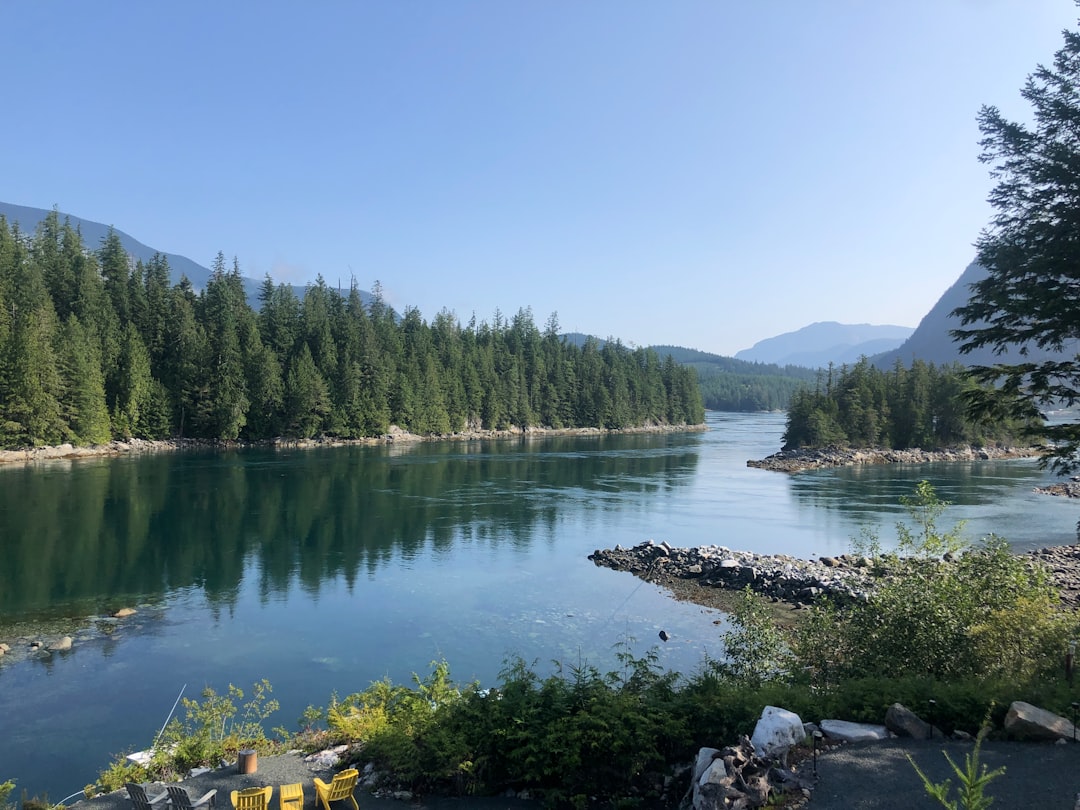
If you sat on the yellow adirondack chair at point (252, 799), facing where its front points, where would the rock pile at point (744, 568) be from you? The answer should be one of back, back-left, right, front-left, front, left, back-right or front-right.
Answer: front-right

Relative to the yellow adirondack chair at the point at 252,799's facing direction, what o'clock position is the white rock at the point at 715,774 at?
The white rock is roughly at 4 o'clock from the yellow adirondack chair.

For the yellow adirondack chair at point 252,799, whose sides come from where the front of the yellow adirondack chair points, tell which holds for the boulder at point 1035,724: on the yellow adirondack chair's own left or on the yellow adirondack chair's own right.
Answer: on the yellow adirondack chair's own right

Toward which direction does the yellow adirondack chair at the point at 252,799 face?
away from the camera

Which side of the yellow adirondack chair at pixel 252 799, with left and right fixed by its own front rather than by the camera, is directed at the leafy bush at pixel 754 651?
right

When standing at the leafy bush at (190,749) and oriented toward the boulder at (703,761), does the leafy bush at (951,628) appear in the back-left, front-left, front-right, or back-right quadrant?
front-left

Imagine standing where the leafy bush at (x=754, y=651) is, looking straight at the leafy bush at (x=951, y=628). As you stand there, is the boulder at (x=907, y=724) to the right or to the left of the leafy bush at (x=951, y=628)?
right

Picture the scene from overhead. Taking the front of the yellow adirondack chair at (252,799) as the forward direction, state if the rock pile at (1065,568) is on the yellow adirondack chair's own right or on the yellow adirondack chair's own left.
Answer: on the yellow adirondack chair's own right

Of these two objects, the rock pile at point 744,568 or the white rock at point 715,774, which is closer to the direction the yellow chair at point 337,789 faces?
the rock pile

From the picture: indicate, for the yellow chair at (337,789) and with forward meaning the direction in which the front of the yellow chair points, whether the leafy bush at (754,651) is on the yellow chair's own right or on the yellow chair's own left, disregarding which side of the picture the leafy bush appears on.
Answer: on the yellow chair's own right

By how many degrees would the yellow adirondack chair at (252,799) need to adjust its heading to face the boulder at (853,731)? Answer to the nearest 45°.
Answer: approximately 90° to its right

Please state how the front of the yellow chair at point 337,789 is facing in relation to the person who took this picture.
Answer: facing away from the viewer and to the left of the viewer

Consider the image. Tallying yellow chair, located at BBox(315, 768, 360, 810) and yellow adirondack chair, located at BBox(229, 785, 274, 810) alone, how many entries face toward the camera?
0
